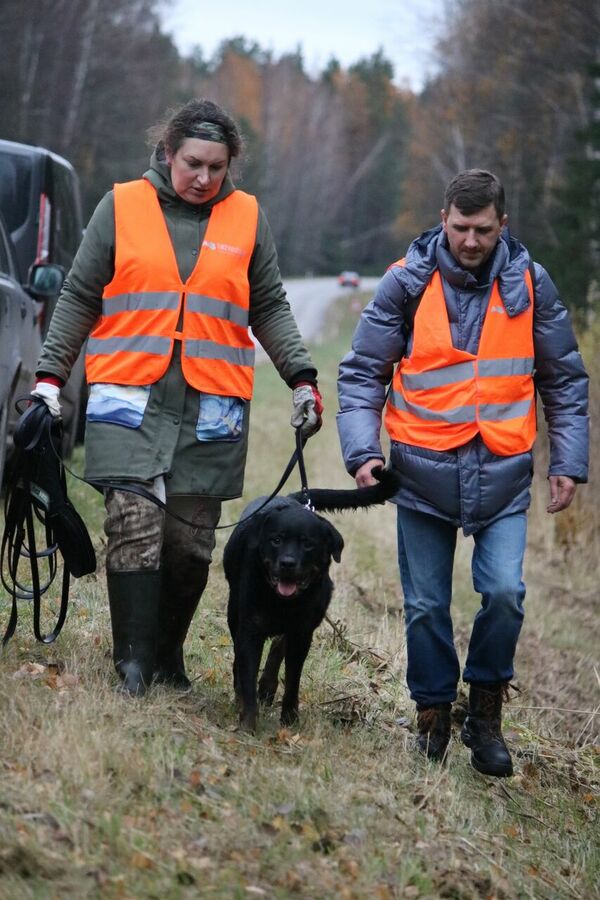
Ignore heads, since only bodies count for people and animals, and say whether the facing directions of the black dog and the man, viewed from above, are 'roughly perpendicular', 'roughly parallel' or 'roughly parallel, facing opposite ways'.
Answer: roughly parallel

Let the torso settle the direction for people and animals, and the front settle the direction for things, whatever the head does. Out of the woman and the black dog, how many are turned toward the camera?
2

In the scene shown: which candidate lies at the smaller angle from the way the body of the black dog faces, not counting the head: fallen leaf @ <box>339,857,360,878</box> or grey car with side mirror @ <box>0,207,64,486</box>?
the fallen leaf

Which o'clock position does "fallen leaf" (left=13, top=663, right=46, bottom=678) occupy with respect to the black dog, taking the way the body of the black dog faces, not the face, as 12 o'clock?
The fallen leaf is roughly at 3 o'clock from the black dog.

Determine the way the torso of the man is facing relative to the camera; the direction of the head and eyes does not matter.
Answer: toward the camera

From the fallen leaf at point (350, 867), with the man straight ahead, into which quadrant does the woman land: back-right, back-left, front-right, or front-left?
front-left

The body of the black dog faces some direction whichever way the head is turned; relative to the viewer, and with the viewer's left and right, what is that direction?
facing the viewer

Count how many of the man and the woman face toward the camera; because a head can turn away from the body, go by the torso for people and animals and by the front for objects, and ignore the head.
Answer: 2

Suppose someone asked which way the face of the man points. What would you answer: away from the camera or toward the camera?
toward the camera

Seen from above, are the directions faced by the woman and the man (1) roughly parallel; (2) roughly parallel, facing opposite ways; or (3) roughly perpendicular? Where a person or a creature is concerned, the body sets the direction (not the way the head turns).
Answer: roughly parallel
